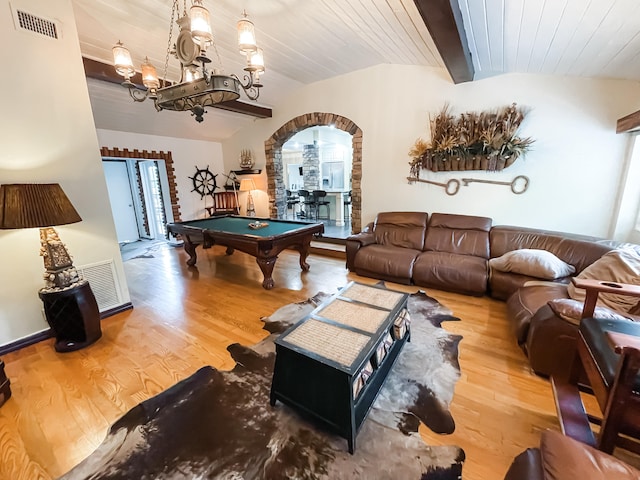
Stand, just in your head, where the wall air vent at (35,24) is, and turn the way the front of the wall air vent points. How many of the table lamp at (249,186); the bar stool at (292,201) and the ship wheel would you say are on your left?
3

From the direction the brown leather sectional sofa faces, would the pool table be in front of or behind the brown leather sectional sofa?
in front

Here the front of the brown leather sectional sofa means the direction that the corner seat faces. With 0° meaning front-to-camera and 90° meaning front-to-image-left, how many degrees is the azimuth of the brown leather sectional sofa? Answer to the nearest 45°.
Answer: approximately 45°

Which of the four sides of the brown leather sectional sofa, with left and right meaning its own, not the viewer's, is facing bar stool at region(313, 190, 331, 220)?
right

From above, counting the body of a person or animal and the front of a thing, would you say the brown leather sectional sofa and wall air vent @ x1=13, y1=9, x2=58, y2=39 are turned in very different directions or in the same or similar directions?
very different directions

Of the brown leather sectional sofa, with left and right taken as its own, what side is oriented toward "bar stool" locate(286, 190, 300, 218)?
right

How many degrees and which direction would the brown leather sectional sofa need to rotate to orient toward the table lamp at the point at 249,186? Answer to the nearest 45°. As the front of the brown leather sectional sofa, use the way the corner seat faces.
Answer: approximately 45° to its right

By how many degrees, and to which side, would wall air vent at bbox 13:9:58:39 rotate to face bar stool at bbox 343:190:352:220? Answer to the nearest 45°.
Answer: approximately 45° to its left

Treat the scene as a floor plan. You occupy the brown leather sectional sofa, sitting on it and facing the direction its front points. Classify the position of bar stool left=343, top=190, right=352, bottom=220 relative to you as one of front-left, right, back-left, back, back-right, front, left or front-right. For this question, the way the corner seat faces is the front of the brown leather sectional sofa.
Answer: right

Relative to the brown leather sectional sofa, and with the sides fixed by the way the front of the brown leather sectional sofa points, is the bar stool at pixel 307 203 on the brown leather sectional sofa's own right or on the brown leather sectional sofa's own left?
on the brown leather sectional sofa's own right

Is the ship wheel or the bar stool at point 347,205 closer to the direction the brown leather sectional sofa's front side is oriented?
the ship wheel

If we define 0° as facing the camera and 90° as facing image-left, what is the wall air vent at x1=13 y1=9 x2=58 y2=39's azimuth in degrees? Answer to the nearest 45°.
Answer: approximately 315°

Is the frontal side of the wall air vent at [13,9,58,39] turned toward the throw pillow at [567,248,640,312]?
yes

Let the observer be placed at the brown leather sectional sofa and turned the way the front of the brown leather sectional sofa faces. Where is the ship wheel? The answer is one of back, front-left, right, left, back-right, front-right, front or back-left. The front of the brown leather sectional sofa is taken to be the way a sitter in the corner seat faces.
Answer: front-right
